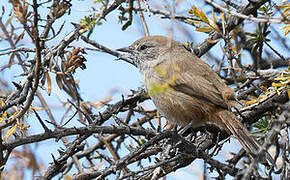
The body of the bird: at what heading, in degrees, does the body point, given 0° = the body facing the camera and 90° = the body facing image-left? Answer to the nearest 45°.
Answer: approximately 90°
